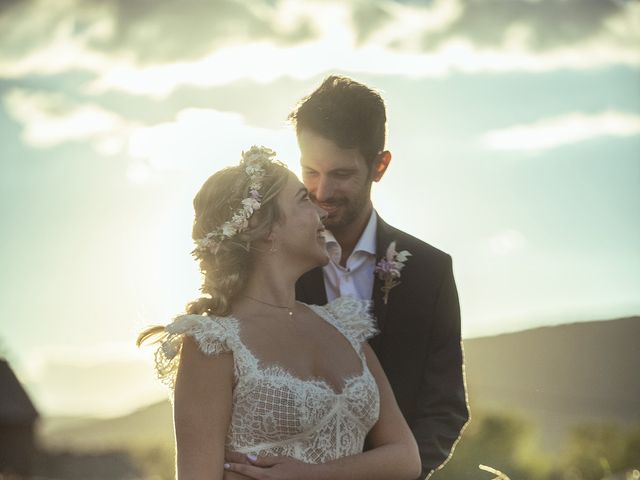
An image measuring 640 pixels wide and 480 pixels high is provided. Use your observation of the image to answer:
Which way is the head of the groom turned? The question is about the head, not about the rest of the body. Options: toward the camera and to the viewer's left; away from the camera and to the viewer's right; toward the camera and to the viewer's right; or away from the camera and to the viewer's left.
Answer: toward the camera and to the viewer's left

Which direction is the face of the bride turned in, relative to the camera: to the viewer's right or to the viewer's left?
to the viewer's right

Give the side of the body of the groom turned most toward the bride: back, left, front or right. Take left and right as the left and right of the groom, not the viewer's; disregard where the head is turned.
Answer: front

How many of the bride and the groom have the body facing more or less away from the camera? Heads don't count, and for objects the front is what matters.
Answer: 0

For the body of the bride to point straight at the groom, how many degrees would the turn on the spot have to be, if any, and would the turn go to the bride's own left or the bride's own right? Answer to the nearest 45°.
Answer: approximately 90° to the bride's own left

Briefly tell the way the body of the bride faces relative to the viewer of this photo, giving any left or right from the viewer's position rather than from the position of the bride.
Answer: facing the viewer and to the right of the viewer
